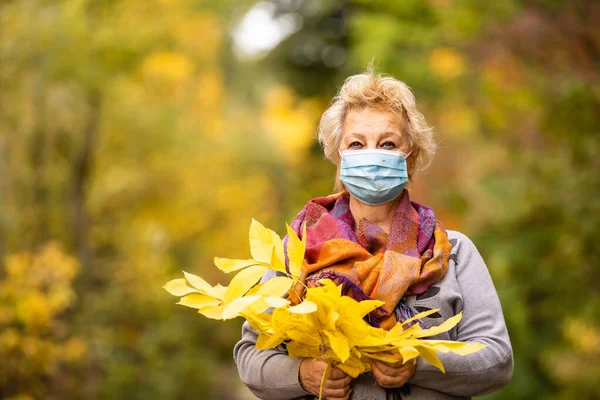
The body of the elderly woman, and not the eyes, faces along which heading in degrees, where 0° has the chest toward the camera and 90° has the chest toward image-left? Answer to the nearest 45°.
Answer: approximately 0°
